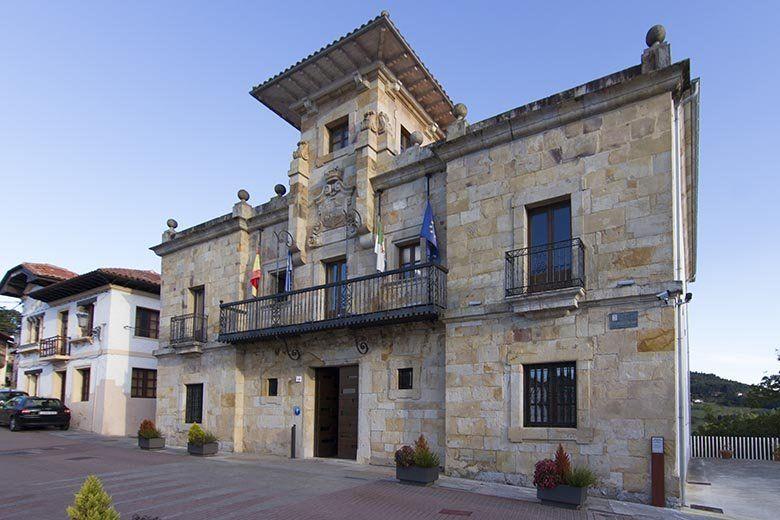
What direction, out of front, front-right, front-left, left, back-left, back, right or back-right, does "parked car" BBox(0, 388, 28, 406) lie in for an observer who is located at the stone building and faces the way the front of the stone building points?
right

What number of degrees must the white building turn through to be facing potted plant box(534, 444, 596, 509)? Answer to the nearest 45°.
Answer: approximately 45° to its left

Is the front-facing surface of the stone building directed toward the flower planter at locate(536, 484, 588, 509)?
no

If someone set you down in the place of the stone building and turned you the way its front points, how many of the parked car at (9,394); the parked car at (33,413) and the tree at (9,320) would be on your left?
0

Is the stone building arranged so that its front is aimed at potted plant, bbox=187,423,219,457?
no

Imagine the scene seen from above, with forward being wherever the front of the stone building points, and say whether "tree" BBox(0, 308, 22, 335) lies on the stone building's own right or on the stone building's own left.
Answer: on the stone building's own right

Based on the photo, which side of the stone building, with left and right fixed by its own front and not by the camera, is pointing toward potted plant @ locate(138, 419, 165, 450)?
right

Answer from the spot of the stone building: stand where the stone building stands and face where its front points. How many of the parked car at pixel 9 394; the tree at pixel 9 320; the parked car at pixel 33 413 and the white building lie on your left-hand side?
0

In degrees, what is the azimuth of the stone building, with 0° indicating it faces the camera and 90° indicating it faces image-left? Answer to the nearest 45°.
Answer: approximately 45°

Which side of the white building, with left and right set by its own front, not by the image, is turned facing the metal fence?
left

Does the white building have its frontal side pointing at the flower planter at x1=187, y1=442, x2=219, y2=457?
no
